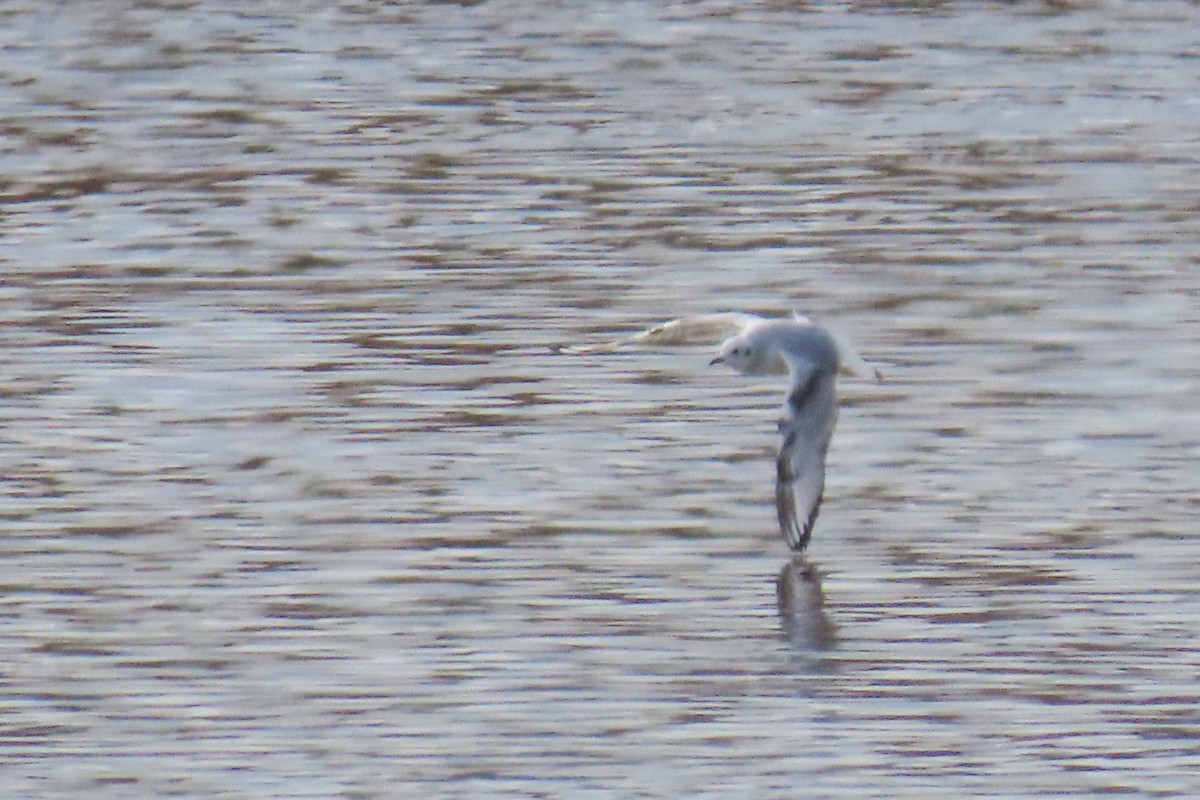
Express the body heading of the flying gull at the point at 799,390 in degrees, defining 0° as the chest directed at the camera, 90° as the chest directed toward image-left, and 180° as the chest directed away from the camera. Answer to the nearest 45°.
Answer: approximately 45°
